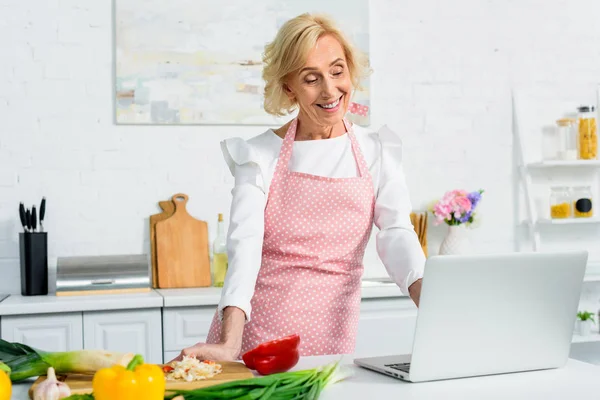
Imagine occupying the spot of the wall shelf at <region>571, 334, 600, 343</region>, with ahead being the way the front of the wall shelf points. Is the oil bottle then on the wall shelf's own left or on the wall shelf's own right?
on the wall shelf's own right

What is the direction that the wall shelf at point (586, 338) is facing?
toward the camera

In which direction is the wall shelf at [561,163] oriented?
toward the camera

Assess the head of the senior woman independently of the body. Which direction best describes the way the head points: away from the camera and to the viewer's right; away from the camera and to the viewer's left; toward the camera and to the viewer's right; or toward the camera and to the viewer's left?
toward the camera and to the viewer's right

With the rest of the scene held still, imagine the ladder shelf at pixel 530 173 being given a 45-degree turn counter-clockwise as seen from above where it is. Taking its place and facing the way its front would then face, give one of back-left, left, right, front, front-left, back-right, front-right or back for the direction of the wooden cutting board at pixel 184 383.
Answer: front-right

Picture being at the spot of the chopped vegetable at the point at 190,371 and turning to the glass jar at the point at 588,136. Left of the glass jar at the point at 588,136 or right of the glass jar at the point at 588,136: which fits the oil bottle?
left

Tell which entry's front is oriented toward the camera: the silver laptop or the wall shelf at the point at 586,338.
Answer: the wall shelf

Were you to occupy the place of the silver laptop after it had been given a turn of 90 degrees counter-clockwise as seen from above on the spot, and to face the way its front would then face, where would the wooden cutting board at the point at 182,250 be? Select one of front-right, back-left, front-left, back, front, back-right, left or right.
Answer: right

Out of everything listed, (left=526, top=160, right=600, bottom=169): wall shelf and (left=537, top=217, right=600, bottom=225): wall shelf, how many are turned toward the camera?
2

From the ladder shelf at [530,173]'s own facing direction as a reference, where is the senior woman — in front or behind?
in front

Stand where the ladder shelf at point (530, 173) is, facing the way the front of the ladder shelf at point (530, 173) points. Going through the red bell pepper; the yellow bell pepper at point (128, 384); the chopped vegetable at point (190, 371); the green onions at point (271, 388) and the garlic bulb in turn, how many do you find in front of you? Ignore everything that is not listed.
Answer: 5

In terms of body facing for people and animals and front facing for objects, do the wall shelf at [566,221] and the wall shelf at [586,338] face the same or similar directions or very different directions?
same or similar directions

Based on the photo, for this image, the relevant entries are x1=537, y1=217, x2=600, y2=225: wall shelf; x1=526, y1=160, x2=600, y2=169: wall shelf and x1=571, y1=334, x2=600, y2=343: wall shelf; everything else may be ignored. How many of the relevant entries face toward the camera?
3

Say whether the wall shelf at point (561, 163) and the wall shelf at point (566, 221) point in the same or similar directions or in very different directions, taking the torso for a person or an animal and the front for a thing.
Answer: same or similar directions

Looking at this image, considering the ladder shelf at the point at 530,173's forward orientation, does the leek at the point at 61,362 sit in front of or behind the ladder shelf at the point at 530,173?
in front

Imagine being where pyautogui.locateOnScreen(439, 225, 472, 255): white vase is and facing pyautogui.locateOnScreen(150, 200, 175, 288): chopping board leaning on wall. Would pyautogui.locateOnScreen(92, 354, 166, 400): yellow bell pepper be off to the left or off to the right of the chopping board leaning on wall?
left
